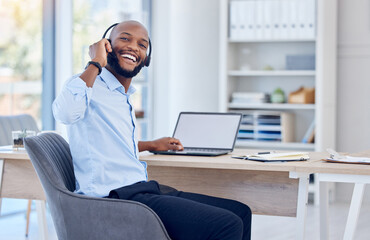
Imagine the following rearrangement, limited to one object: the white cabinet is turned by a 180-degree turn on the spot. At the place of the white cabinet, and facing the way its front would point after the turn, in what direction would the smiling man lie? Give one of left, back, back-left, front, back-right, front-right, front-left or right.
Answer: back

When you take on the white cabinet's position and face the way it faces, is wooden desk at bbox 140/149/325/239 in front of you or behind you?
in front

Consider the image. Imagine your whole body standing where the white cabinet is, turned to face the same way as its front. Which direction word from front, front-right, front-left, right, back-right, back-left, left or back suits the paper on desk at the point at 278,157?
front

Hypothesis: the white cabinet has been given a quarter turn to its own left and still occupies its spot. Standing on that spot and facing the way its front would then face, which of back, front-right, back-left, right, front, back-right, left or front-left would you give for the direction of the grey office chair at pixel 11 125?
back-right

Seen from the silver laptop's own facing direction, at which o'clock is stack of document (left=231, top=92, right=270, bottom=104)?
The stack of document is roughly at 5 o'clock from the silver laptop.

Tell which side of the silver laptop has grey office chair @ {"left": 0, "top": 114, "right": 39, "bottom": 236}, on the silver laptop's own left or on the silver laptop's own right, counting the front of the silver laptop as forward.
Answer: on the silver laptop's own right

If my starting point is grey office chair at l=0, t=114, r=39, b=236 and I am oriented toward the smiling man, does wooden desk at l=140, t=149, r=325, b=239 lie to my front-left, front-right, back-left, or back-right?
front-left

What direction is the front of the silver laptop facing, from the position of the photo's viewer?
facing the viewer and to the left of the viewer

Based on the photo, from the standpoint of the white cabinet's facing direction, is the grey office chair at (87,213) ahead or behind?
ahead

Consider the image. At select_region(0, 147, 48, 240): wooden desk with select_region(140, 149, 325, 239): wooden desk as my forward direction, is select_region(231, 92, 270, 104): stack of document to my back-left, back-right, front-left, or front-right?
front-left

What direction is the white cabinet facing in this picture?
toward the camera

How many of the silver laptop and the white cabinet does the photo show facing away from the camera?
0
